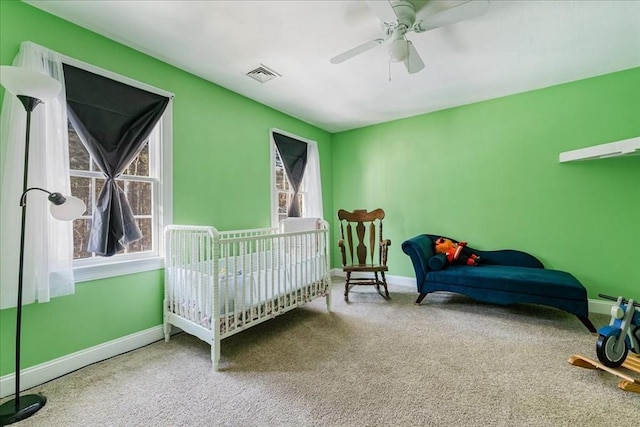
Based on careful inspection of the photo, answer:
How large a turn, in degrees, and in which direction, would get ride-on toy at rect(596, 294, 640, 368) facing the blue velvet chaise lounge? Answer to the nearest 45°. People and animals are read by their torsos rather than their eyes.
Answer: approximately 90° to its right

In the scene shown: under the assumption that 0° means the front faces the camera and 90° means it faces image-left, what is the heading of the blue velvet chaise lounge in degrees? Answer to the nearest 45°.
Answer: approximately 0°

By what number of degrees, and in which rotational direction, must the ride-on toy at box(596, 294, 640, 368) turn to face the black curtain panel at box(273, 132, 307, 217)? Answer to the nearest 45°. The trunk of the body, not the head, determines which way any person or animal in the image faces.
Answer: approximately 45° to its right

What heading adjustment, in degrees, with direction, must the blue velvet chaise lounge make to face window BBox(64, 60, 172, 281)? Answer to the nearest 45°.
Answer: approximately 45° to its right

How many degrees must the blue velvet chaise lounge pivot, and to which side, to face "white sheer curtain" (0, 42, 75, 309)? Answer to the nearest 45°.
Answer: approximately 45° to its right

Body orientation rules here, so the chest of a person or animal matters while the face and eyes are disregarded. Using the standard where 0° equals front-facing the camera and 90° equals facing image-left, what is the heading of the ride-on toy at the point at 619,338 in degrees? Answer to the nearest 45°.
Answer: approximately 45°

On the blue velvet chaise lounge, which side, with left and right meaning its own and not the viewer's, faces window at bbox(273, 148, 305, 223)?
right

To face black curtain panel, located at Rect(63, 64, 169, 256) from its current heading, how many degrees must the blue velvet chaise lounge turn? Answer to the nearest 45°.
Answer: approximately 45° to its right

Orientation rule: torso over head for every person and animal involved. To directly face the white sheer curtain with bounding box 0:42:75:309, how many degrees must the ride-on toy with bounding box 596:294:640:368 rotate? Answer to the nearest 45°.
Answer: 0° — it already faces it

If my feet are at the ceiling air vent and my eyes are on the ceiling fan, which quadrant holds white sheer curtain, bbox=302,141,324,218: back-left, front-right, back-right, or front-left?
back-left
